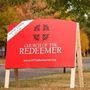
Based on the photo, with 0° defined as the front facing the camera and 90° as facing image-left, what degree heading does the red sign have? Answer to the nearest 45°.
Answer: approximately 0°
